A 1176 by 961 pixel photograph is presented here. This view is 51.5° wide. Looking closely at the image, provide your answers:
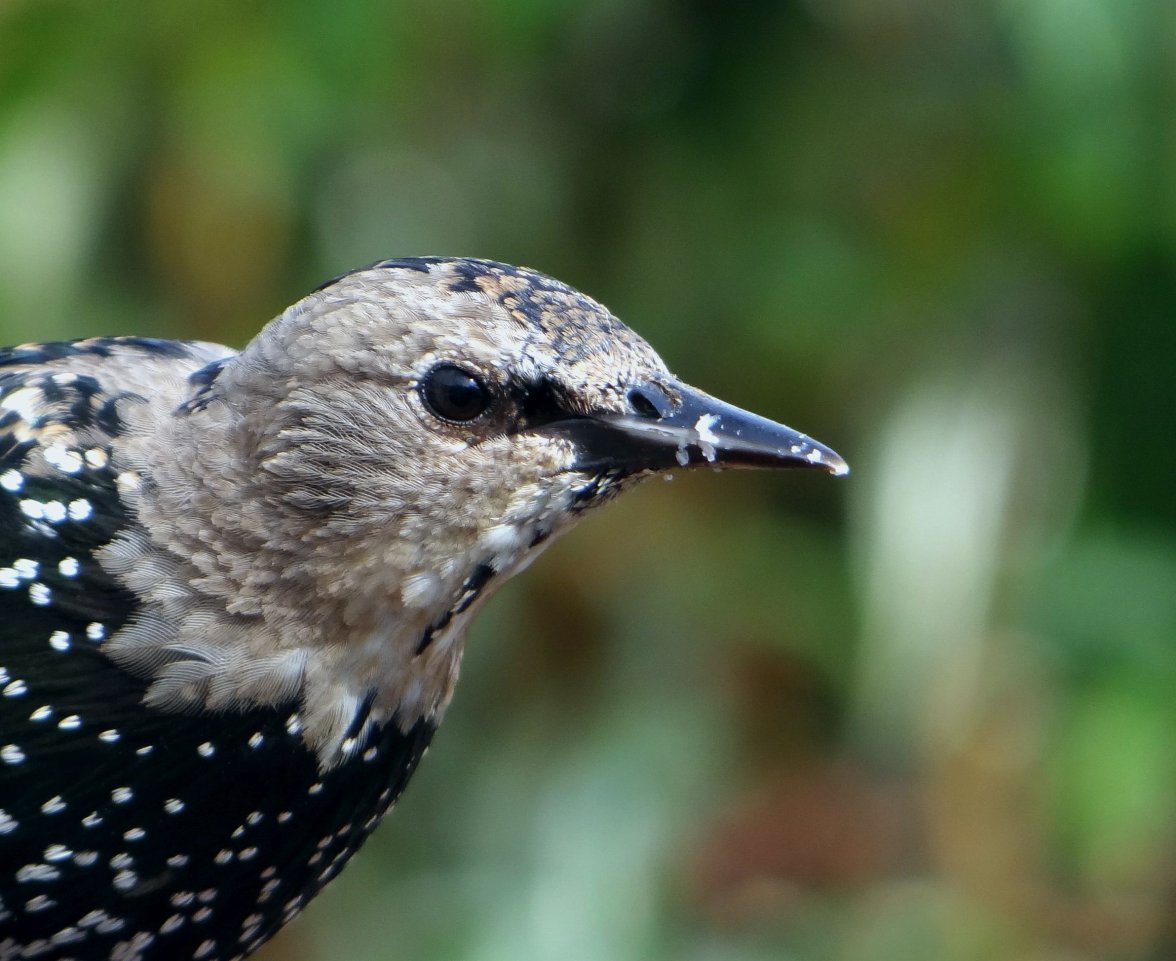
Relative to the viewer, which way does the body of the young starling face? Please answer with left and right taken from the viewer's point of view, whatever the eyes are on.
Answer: facing to the right of the viewer

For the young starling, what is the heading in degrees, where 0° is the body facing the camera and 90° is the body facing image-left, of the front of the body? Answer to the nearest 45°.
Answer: approximately 270°
